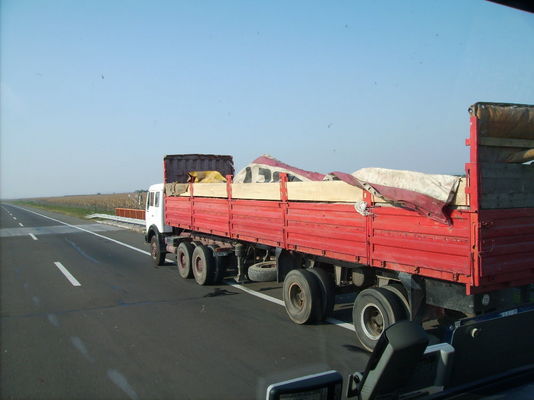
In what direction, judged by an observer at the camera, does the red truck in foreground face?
facing away from the viewer and to the left of the viewer

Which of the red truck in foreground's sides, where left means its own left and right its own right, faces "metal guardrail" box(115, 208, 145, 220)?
front
